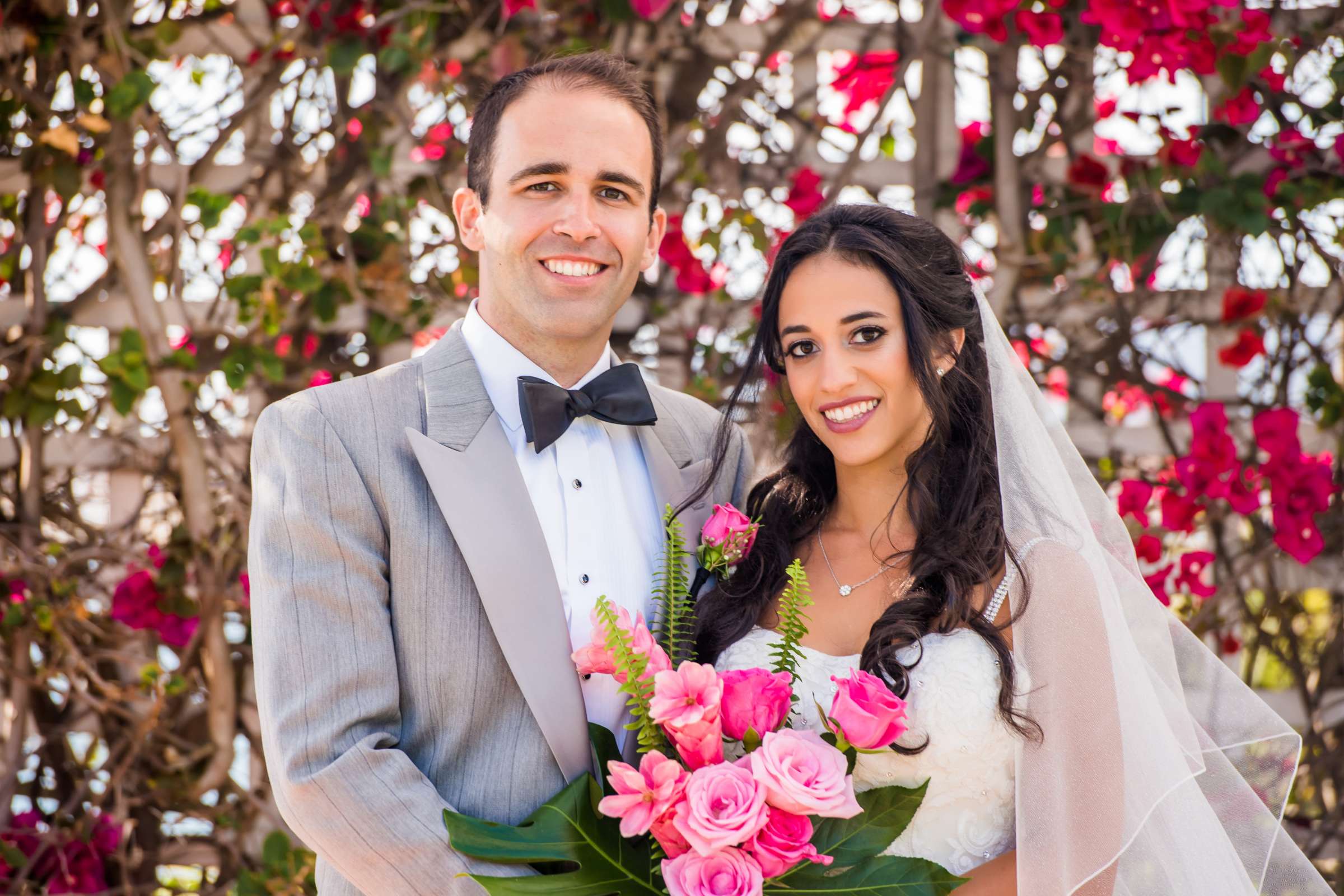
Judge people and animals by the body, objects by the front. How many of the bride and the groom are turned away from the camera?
0

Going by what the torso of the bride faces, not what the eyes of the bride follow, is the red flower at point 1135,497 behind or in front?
behind

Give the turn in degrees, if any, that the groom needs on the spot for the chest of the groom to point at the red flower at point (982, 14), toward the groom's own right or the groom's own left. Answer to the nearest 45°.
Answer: approximately 90° to the groom's own left

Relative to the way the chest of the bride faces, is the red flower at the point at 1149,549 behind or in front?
behind

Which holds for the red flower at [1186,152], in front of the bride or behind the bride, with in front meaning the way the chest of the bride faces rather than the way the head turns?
behind

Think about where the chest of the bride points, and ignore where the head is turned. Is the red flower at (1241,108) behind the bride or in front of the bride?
behind

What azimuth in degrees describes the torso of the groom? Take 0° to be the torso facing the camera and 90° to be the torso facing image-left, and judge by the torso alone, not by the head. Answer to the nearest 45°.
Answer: approximately 315°

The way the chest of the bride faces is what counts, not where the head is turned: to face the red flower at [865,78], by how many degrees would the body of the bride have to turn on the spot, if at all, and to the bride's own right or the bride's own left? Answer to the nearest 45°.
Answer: approximately 135° to the bride's own right

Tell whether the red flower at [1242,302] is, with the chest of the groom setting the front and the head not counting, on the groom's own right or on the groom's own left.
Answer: on the groom's own left

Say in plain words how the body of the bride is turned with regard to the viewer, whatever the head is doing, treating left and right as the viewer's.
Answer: facing the viewer and to the left of the viewer
